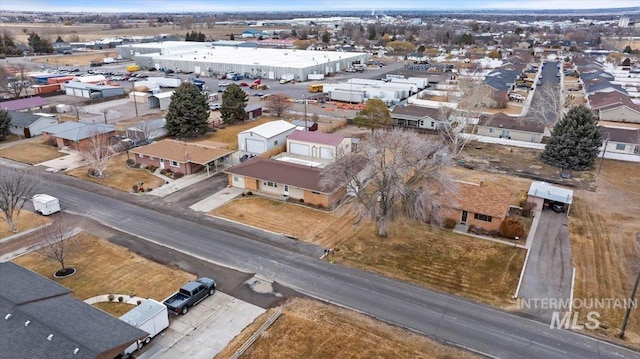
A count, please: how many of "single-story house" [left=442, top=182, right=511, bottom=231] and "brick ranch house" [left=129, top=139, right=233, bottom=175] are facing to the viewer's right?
0

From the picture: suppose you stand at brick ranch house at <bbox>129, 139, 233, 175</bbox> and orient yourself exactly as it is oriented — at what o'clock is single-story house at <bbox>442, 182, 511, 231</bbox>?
The single-story house is roughly at 9 o'clock from the brick ranch house.

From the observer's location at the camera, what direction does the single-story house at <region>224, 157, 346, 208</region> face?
facing the viewer and to the left of the viewer

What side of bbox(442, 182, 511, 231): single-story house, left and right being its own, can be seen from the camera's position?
front

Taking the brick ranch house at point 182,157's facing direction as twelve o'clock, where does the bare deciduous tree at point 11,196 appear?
The bare deciduous tree is roughly at 12 o'clock from the brick ranch house.

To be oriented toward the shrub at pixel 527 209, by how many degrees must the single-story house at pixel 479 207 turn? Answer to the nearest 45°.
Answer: approximately 135° to its left

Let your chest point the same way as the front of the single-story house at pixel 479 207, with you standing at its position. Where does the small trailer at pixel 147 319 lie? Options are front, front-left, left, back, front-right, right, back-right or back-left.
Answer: front-right

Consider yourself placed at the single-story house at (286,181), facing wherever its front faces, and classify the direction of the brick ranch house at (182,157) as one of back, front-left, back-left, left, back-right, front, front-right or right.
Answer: right

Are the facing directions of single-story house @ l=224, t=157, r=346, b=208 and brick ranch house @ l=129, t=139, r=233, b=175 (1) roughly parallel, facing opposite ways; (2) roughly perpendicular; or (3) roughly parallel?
roughly parallel

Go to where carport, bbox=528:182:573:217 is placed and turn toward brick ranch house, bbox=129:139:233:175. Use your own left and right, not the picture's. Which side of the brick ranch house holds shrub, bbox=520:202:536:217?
left

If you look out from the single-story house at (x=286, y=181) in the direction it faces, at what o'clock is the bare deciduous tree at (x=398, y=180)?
The bare deciduous tree is roughly at 9 o'clock from the single-story house.

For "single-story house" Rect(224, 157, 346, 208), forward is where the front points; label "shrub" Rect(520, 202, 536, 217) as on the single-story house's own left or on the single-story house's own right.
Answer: on the single-story house's own left

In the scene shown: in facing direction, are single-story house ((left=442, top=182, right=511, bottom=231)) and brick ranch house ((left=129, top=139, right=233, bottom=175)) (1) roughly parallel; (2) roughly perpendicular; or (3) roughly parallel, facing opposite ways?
roughly parallel

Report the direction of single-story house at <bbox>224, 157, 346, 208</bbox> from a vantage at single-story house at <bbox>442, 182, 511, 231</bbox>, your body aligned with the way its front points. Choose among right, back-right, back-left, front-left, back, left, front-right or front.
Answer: right

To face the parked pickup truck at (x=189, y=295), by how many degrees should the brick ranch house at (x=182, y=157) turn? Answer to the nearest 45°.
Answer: approximately 45° to its left

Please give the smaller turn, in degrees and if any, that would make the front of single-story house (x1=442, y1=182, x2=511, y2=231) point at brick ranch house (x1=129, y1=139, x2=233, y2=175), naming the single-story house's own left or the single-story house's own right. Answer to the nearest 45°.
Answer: approximately 90° to the single-story house's own right
